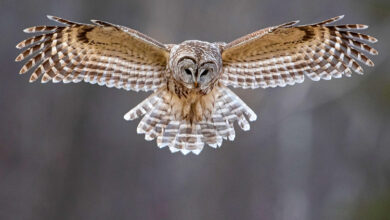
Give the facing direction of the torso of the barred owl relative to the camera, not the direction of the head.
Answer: toward the camera
